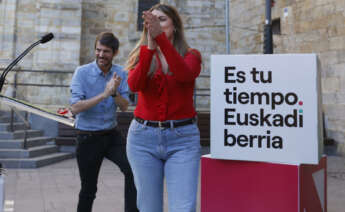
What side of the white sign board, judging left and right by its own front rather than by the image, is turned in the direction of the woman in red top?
right

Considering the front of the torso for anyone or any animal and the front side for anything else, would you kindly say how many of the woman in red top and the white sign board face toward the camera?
2

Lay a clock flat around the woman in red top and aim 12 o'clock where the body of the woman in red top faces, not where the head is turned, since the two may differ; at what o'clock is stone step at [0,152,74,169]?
The stone step is roughly at 5 o'clock from the woman in red top.

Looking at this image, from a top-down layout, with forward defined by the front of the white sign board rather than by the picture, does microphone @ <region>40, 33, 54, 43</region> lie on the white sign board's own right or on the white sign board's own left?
on the white sign board's own right

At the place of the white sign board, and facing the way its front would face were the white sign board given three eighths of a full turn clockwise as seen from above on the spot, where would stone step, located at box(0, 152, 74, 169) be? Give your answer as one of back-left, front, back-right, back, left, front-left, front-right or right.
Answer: front

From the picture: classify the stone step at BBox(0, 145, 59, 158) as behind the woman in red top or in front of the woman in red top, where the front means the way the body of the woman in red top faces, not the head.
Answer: behind

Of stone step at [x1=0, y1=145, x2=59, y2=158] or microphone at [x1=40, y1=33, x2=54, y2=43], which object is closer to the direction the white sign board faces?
the microphone

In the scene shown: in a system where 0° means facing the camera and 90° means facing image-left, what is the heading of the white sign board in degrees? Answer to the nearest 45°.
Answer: approximately 0°

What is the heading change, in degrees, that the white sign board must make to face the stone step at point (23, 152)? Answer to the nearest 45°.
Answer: approximately 135° to its right

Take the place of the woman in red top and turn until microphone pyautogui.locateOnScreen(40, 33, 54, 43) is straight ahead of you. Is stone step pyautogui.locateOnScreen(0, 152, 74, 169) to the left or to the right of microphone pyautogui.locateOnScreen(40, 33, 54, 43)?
right
